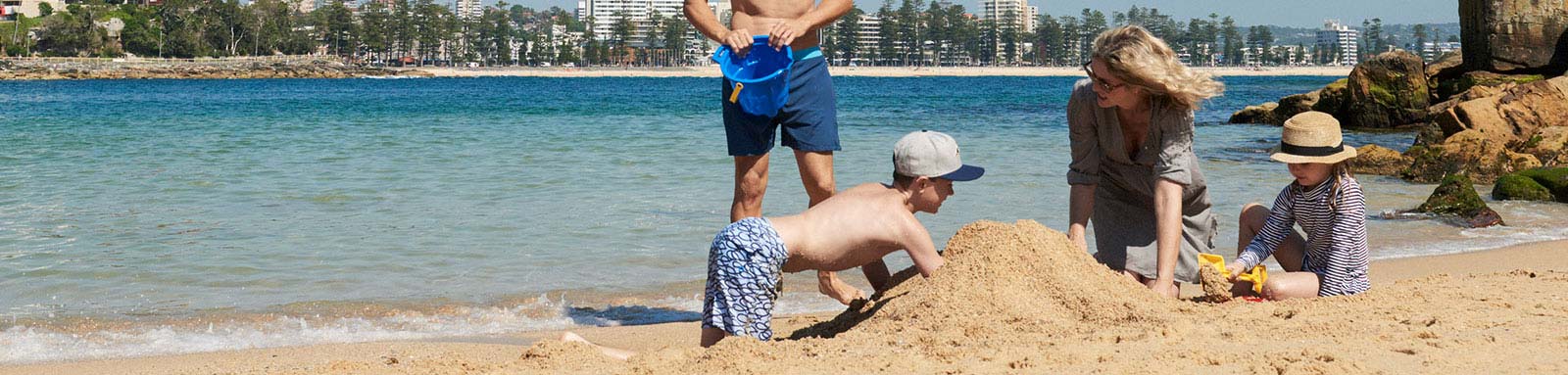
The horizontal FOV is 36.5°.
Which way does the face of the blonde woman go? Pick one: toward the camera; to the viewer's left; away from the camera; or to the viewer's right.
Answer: to the viewer's left

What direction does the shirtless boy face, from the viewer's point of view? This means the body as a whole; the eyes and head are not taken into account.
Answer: to the viewer's right

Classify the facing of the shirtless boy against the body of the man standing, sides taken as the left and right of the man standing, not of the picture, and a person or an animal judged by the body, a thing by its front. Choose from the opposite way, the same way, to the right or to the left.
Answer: to the left

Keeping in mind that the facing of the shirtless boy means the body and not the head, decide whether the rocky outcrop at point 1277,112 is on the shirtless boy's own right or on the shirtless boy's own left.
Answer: on the shirtless boy's own left

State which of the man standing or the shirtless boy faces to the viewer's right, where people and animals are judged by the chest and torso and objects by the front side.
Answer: the shirtless boy

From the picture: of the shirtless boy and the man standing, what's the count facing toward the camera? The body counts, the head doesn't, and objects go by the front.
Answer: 1

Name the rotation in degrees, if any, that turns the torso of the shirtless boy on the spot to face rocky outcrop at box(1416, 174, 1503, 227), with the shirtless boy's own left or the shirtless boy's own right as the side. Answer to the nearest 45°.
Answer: approximately 45° to the shirtless boy's own left

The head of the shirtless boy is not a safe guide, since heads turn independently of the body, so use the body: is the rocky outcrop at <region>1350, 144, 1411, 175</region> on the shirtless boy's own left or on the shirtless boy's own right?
on the shirtless boy's own left

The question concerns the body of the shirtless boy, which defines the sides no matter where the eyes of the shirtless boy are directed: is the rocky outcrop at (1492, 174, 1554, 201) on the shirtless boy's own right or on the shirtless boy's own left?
on the shirtless boy's own left

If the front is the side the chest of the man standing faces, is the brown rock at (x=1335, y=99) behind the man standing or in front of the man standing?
behind

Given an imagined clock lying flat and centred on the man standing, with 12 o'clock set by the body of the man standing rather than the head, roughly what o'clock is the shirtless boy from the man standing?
The shirtless boy is roughly at 12 o'clock from the man standing.
